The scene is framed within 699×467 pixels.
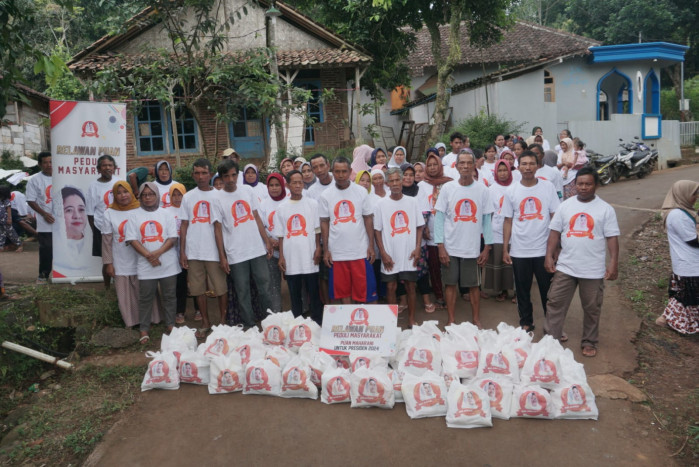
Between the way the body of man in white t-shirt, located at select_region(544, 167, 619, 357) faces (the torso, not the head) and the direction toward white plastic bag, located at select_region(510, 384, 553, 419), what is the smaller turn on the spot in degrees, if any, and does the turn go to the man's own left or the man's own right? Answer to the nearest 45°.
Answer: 0° — they already face it

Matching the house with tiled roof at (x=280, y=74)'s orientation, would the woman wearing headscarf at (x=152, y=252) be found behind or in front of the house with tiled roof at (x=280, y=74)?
in front

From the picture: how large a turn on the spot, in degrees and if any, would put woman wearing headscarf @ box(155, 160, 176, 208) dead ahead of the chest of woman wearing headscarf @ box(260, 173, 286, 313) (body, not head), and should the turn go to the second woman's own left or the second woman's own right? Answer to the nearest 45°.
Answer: approximately 135° to the second woman's own right

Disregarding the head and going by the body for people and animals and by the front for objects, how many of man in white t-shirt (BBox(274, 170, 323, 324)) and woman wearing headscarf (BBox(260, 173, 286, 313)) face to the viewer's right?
0

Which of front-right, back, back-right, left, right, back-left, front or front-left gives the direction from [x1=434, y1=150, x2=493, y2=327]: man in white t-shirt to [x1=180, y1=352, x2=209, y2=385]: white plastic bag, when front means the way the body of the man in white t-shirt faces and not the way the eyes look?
front-right

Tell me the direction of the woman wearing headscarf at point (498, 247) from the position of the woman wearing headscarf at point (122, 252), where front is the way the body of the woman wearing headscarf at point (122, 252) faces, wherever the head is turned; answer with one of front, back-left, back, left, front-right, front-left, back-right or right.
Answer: left

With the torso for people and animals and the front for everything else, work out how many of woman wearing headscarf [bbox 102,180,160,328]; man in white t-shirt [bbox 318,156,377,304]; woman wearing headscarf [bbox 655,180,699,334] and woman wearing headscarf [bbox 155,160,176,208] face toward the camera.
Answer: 3

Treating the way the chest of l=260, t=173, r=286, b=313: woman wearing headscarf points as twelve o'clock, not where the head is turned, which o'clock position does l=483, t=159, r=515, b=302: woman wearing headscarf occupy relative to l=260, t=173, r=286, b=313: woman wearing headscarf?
l=483, t=159, r=515, b=302: woman wearing headscarf is roughly at 9 o'clock from l=260, t=173, r=286, b=313: woman wearing headscarf.
